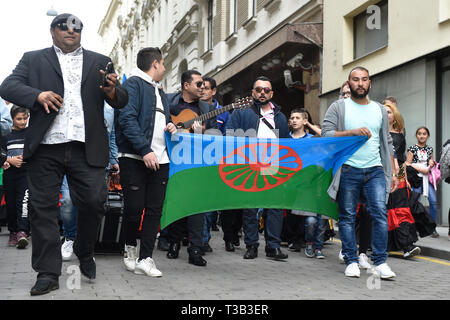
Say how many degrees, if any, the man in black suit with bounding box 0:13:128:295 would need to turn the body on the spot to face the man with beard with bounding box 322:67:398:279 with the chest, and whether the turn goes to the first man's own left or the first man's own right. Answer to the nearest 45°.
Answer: approximately 90° to the first man's own left

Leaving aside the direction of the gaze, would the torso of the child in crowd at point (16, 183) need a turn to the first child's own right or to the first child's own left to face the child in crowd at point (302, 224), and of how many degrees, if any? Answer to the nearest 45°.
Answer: approximately 45° to the first child's own left

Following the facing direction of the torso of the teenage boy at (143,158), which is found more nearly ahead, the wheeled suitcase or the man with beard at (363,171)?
the man with beard

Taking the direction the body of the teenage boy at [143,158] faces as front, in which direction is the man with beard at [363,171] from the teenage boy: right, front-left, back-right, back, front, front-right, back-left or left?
front-left

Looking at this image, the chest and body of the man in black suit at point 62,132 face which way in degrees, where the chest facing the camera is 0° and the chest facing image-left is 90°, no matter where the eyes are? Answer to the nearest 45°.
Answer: approximately 0°

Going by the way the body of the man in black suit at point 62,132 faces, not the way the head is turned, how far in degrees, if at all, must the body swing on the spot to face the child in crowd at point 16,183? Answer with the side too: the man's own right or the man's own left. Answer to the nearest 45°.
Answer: approximately 180°

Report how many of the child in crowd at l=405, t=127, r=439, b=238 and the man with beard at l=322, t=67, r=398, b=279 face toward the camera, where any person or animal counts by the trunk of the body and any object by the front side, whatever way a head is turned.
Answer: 2
